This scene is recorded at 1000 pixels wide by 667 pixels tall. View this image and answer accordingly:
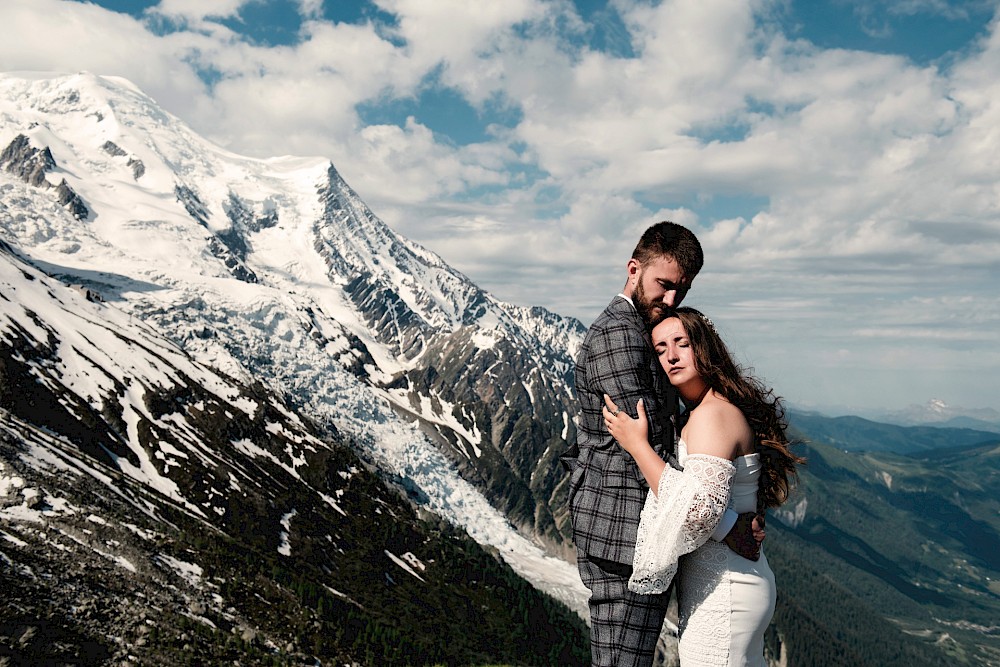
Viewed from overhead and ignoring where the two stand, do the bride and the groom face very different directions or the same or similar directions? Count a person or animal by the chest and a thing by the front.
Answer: very different directions

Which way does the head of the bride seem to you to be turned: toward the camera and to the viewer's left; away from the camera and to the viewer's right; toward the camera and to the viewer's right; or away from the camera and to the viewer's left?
toward the camera and to the viewer's left

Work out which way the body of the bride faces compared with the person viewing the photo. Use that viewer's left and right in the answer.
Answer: facing to the left of the viewer

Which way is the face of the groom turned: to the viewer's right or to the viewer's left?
to the viewer's right

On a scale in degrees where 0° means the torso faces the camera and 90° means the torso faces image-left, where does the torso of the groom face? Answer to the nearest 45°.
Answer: approximately 270°
